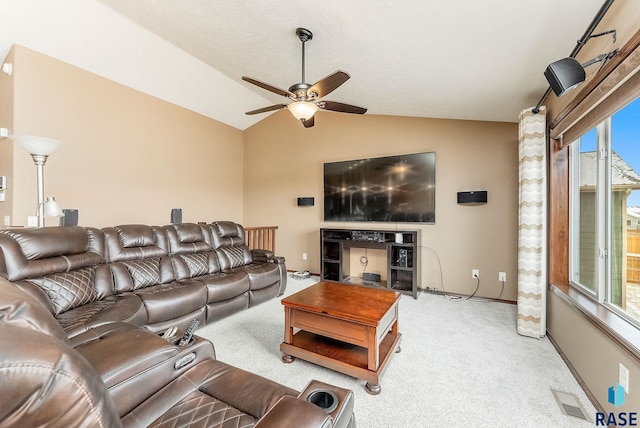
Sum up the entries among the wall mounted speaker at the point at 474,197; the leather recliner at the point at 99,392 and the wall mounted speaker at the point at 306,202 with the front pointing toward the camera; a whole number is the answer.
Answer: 2

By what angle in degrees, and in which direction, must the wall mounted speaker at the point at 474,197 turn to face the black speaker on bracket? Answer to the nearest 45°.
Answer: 0° — it already faces it

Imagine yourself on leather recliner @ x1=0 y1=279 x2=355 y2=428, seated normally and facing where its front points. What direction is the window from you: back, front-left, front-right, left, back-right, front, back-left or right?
front-right

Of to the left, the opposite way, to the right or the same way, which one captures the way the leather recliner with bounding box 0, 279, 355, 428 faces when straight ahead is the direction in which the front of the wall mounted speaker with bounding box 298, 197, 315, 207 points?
the opposite way

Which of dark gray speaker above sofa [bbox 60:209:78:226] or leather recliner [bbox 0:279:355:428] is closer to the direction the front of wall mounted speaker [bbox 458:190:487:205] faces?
the leather recliner

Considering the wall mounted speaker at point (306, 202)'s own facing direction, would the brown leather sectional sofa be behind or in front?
in front

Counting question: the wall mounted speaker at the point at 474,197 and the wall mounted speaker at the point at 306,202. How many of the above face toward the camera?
2

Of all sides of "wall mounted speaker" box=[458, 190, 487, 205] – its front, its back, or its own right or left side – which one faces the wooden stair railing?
right

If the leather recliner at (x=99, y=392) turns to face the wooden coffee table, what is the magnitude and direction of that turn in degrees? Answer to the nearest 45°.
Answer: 0° — it already faces it

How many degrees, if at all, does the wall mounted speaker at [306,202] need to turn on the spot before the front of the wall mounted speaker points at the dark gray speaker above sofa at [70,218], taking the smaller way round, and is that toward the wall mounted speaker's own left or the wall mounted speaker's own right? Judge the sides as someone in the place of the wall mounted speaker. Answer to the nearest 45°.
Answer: approximately 45° to the wall mounted speaker's own right

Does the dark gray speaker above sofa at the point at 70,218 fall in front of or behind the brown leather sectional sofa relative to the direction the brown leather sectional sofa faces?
behind

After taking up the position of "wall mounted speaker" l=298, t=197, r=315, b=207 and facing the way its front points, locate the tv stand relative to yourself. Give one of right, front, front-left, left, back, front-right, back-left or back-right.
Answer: front-left

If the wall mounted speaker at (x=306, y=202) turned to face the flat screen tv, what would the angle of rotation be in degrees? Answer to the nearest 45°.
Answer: approximately 45° to its left

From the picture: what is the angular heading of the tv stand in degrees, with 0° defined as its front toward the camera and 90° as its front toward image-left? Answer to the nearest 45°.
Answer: approximately 45°

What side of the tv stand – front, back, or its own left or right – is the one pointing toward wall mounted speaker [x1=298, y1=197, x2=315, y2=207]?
right

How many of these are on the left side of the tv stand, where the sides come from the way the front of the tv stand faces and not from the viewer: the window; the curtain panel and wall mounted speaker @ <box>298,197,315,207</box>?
2
